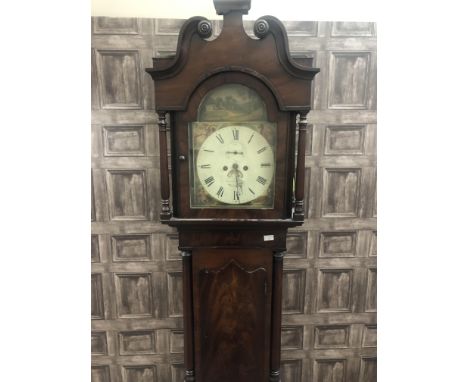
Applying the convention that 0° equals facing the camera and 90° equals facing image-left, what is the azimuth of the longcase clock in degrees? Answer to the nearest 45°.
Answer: approximately 0°
